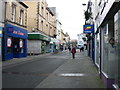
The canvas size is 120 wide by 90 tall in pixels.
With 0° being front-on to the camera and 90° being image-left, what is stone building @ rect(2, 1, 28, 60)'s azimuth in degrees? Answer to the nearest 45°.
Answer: approximately 315°
